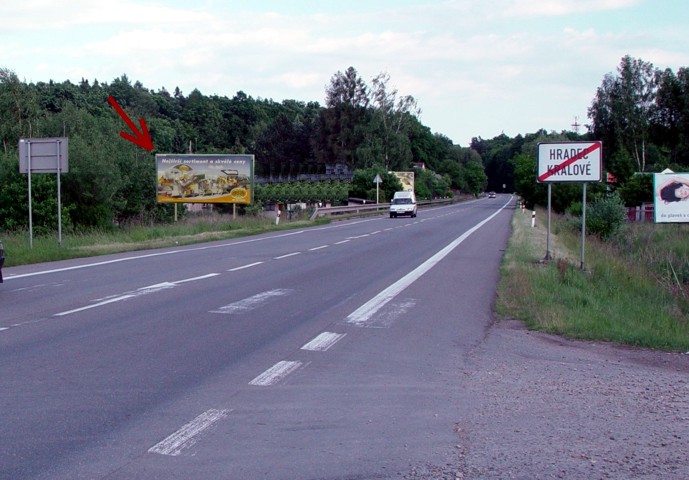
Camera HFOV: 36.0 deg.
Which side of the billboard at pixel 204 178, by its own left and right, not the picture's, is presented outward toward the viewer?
front

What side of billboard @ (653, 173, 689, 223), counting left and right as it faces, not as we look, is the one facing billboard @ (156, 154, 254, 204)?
right

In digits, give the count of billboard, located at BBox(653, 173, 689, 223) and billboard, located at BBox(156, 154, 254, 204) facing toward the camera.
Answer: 2

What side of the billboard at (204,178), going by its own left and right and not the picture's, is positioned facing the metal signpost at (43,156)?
front

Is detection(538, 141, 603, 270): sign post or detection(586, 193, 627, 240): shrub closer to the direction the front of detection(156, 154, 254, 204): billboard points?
the sign post

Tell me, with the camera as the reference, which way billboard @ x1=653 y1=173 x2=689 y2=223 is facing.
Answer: facing the viewer

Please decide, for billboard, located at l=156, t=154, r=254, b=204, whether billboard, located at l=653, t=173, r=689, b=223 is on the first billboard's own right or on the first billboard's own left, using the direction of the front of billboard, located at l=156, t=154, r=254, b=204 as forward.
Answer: on the first billboard's own left

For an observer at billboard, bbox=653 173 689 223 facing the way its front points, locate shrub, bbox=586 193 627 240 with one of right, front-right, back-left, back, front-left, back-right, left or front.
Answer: front-right

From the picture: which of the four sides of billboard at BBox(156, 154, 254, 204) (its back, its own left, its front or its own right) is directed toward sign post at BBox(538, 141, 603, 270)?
front
